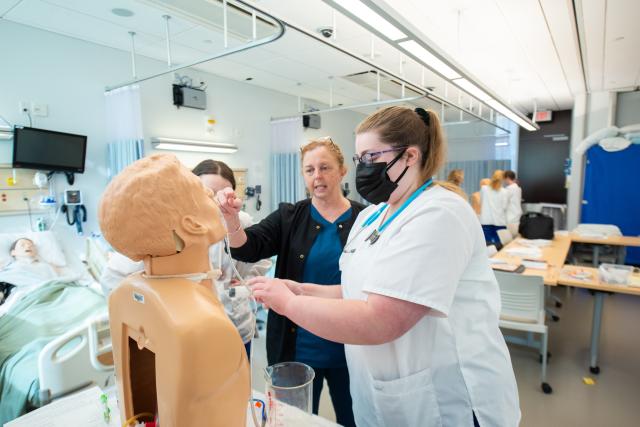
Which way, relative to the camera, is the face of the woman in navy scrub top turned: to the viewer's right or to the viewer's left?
to the viewer's left

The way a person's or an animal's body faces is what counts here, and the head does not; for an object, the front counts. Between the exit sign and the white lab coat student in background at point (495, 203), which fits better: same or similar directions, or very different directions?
very different directions

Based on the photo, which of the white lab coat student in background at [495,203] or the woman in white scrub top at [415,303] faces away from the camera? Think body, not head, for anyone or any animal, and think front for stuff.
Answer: the white lab coat student in background

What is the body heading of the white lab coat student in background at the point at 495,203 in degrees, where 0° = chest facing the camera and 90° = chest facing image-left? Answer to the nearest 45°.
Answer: approximately 180°

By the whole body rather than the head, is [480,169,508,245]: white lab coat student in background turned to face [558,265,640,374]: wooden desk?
no

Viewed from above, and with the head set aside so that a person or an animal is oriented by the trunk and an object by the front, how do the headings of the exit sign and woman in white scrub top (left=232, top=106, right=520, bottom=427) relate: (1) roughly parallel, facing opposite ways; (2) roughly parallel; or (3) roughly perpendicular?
roughly perpendicular

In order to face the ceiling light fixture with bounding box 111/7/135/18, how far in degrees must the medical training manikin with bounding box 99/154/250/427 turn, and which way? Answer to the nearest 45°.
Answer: approximately 45° to its left

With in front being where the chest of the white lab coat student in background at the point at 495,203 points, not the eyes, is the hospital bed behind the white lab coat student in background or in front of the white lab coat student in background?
behind

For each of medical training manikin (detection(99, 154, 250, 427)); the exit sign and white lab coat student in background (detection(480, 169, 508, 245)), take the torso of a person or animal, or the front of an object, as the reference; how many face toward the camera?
1

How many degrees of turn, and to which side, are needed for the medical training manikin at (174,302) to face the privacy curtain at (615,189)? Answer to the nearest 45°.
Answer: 0° — it already faces it

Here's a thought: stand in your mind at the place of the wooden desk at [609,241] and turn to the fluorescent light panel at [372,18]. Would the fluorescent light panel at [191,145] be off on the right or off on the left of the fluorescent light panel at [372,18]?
right

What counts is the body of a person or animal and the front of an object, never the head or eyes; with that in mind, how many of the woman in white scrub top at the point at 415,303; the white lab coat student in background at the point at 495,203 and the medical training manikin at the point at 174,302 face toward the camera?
0

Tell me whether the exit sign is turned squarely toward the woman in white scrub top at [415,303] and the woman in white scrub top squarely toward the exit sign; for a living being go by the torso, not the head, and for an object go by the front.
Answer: no

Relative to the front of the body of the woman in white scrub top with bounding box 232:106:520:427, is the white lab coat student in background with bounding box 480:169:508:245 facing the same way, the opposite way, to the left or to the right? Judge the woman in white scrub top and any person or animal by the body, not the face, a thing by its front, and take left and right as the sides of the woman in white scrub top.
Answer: to the right

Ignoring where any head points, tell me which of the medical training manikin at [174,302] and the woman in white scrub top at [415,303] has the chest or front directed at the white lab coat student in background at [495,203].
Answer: the medical training manikin

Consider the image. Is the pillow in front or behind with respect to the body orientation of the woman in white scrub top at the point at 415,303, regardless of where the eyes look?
in front

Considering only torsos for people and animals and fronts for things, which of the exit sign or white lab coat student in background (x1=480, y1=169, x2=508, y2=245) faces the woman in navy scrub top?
the exit sign

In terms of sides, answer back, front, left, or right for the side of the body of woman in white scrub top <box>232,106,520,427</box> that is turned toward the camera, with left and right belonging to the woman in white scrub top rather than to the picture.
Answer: left

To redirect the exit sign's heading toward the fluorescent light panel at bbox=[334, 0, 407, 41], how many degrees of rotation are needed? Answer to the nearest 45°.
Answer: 0° — it already faces it

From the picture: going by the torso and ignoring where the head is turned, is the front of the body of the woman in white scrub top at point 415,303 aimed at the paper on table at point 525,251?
no

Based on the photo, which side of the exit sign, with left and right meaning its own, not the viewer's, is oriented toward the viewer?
front

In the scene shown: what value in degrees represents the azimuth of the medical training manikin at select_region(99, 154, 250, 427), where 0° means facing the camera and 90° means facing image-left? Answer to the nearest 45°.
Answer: approximately 225°

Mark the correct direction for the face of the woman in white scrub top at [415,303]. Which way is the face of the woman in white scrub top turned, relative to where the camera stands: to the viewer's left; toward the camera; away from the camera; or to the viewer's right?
to the viewer's left
